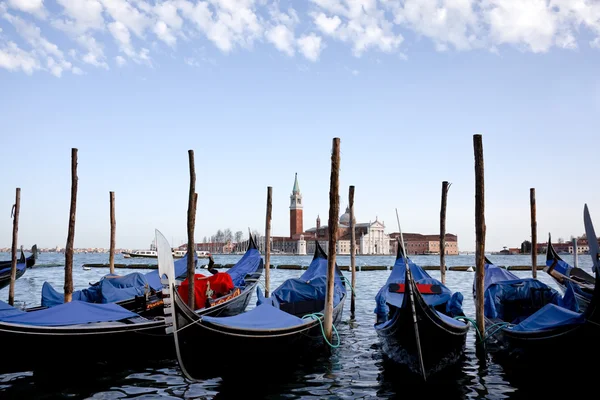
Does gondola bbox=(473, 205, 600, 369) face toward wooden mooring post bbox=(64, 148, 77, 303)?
no

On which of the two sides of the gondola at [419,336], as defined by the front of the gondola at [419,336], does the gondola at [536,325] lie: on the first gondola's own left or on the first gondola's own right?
on the first gondola's own left

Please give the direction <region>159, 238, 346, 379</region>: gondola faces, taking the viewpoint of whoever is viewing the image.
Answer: facing the viewer and to the left of the viewer

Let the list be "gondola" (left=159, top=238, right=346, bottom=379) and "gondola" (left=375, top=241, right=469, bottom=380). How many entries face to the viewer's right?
0

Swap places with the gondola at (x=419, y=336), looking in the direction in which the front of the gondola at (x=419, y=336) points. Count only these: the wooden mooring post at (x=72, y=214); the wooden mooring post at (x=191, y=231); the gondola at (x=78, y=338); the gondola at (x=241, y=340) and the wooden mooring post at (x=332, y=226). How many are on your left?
0

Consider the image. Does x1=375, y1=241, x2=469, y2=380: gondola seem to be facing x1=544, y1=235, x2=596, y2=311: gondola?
no

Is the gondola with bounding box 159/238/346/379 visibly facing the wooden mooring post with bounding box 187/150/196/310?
no

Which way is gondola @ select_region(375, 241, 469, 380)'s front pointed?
toward the camera

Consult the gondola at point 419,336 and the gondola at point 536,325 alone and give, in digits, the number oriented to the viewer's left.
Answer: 0

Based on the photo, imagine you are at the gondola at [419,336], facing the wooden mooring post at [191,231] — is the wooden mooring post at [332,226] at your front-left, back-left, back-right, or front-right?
front-right

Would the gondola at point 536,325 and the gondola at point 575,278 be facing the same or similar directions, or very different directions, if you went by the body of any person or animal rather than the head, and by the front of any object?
same or similar directions

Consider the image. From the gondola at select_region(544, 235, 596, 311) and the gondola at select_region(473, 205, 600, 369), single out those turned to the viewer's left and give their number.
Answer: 0
